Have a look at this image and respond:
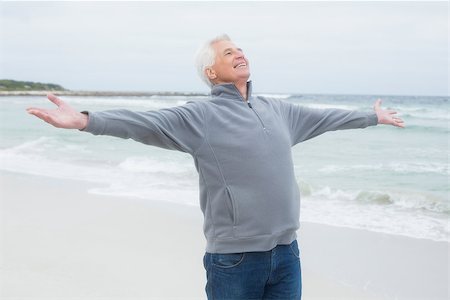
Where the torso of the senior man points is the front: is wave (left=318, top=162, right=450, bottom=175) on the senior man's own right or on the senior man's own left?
on the senior man's own left

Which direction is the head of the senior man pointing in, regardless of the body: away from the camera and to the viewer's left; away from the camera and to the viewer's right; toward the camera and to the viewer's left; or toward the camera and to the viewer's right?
toward the camera and to the viewer's right

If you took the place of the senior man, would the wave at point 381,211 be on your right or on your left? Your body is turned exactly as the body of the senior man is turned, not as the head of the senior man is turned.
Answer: on your left

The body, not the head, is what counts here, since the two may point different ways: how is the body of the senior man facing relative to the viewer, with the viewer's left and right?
facing the viewer and to the right of the viewer
